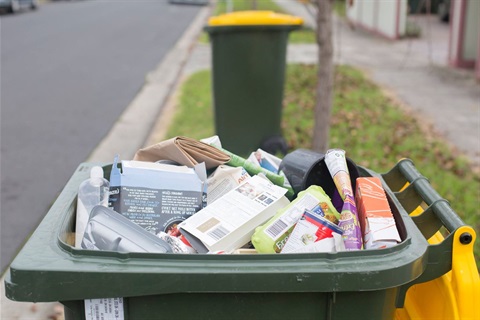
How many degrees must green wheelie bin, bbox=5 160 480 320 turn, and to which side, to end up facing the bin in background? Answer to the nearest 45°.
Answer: approximately 90° to its right

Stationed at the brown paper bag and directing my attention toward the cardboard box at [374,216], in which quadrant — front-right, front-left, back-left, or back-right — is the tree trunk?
back-left

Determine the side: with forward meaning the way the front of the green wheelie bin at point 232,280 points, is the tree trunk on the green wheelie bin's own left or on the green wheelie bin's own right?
on the green wheelie bin's own right

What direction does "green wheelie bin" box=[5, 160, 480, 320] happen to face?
to the viewer's left
